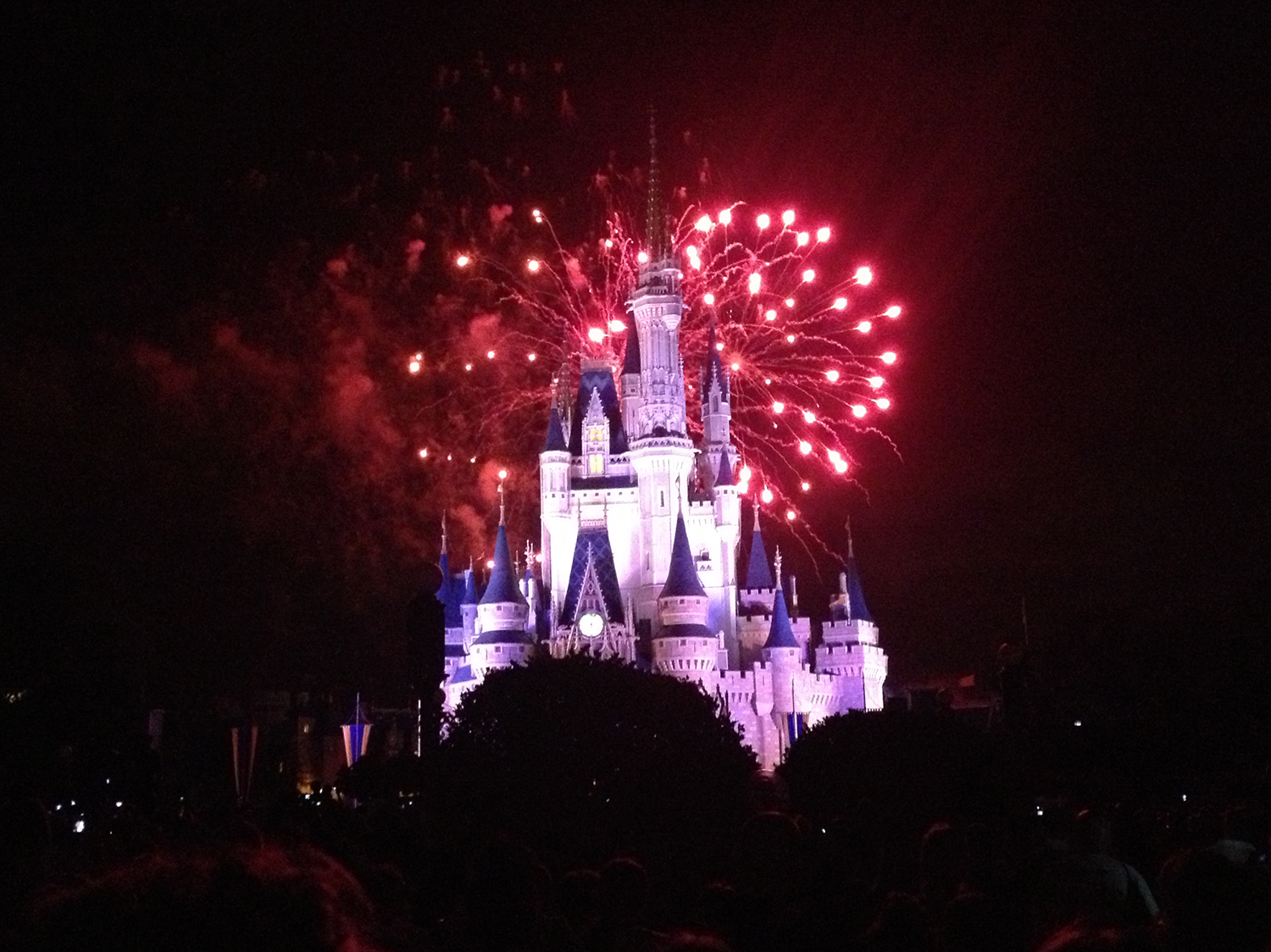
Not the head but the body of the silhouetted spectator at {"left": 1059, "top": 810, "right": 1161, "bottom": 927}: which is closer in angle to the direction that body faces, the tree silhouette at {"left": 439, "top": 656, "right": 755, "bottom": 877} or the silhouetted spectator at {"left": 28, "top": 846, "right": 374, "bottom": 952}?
the tree silhouette

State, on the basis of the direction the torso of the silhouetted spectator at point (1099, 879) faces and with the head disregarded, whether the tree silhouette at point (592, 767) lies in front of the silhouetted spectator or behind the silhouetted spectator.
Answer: in front

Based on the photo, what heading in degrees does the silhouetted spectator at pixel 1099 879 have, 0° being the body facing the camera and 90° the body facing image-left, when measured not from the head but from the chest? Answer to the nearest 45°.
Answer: approximately 180°

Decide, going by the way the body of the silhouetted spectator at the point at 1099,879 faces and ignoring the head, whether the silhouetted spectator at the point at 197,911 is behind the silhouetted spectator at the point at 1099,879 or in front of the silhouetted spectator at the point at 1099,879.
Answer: behind
